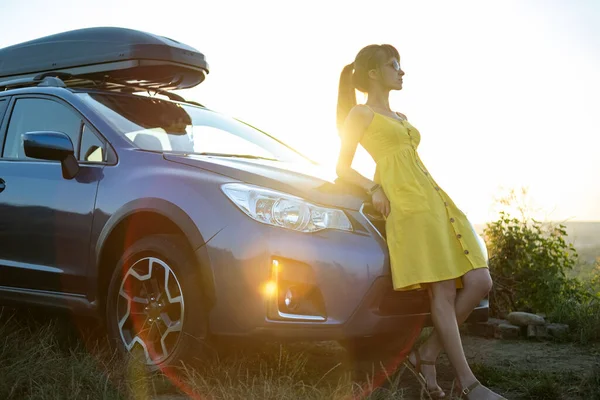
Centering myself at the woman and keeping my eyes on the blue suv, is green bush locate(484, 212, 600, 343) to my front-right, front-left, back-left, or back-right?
back-right

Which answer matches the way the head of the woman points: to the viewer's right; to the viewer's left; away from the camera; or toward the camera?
to the viewer's right

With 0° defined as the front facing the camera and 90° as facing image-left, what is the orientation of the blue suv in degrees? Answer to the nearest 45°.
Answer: approximately 315°

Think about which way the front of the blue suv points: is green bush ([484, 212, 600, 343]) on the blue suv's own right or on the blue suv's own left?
on the blue suv's own left

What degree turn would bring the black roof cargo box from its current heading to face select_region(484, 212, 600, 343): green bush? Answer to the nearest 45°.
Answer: approximately 45° to its left
